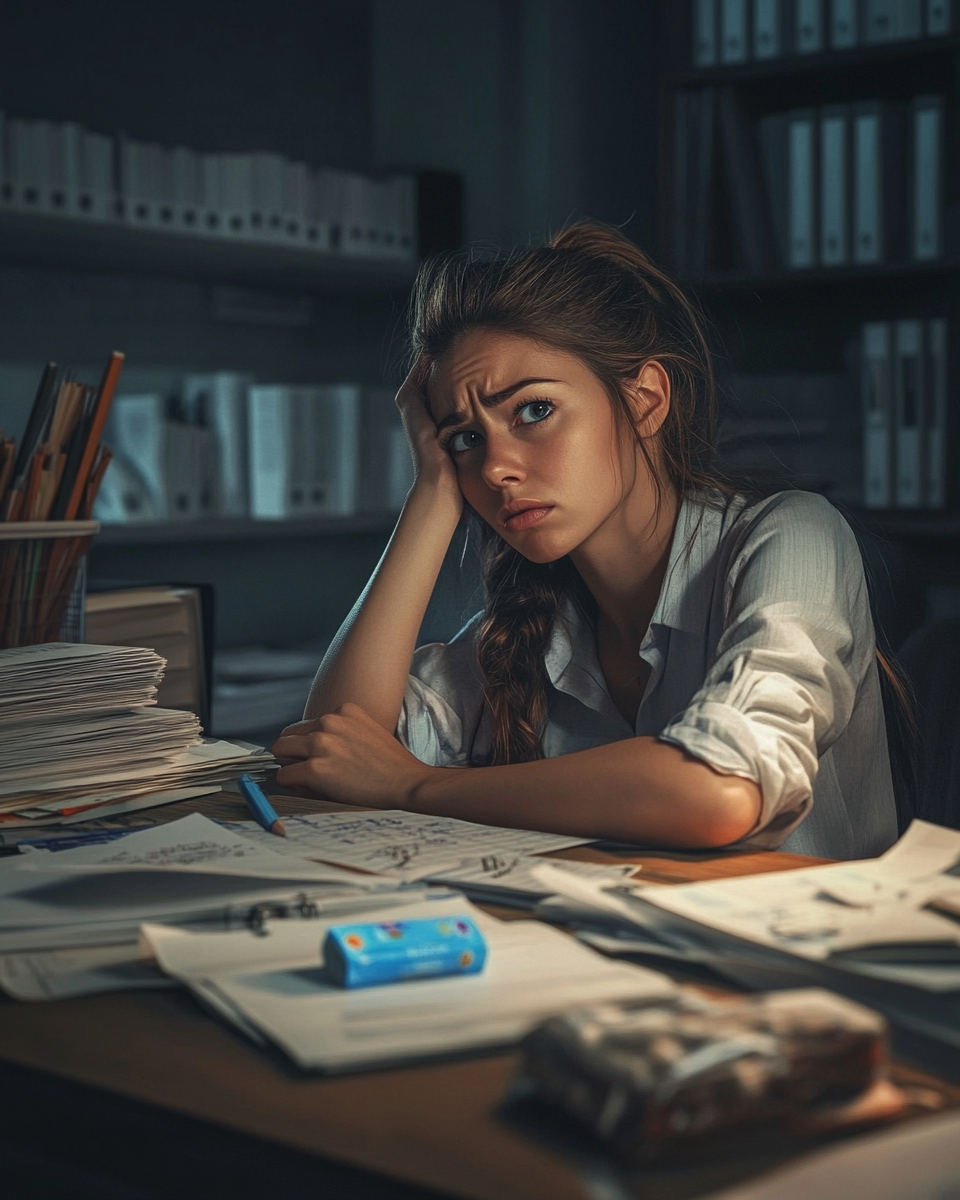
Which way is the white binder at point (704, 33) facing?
toward the camera

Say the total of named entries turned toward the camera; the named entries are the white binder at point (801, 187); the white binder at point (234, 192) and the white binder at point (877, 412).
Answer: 3

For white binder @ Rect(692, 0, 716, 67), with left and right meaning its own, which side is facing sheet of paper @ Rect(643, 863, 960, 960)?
front

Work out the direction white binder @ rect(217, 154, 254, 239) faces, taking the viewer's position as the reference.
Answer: facing the viewer

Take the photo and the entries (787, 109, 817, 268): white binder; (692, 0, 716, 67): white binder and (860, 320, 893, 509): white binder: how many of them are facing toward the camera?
3

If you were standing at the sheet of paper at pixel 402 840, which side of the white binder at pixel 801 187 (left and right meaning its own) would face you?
front

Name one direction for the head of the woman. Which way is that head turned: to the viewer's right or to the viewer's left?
to the viewer's left

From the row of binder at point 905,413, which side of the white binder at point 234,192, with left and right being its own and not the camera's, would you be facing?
left

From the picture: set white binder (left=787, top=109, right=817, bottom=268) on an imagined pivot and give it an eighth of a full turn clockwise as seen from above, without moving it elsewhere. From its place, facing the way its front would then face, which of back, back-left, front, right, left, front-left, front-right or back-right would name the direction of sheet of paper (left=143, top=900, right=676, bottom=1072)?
front-left

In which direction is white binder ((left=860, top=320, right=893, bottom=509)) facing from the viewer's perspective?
toward the camera

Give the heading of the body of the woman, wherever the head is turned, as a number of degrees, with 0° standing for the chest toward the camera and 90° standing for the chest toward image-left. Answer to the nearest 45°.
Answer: approximately 45°

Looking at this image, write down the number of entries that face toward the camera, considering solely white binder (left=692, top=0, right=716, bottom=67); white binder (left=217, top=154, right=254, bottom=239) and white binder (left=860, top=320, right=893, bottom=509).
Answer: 3
